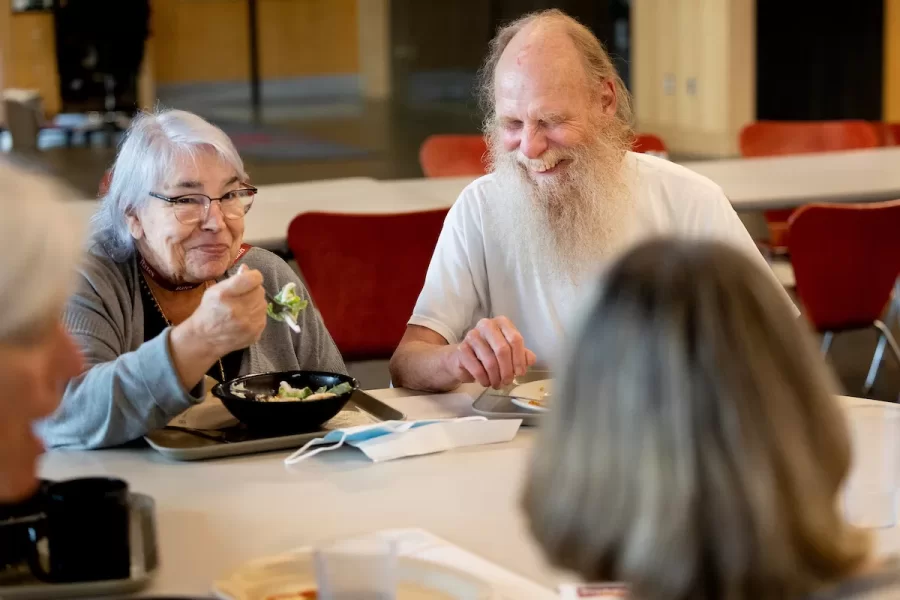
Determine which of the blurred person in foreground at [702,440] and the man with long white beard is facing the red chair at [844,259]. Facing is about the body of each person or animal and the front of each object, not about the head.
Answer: the blurred person in foreground

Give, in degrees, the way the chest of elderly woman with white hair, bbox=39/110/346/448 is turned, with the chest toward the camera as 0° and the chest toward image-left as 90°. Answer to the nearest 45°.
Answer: approximately 315°

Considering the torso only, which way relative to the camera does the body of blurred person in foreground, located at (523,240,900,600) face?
away from the camera

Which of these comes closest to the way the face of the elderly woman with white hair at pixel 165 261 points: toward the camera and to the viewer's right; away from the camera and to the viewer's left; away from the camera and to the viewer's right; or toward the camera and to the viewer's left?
toward the camera and to the viewer's right

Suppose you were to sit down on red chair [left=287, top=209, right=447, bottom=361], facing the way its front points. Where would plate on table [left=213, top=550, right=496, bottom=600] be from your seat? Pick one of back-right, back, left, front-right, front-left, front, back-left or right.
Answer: back

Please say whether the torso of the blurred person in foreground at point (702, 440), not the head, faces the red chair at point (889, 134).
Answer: yes

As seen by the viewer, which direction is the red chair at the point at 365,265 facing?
away from the camera

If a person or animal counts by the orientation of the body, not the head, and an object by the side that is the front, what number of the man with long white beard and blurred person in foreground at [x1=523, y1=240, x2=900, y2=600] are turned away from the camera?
1
